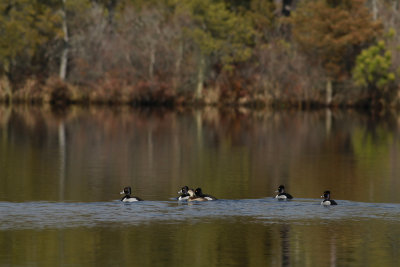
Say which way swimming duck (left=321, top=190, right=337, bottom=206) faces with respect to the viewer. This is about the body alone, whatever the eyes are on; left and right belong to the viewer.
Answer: facing the viewer and to the left of the viewer

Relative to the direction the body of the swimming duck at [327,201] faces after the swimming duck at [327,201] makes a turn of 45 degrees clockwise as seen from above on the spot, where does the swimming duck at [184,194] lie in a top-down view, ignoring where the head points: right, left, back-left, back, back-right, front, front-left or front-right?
front
